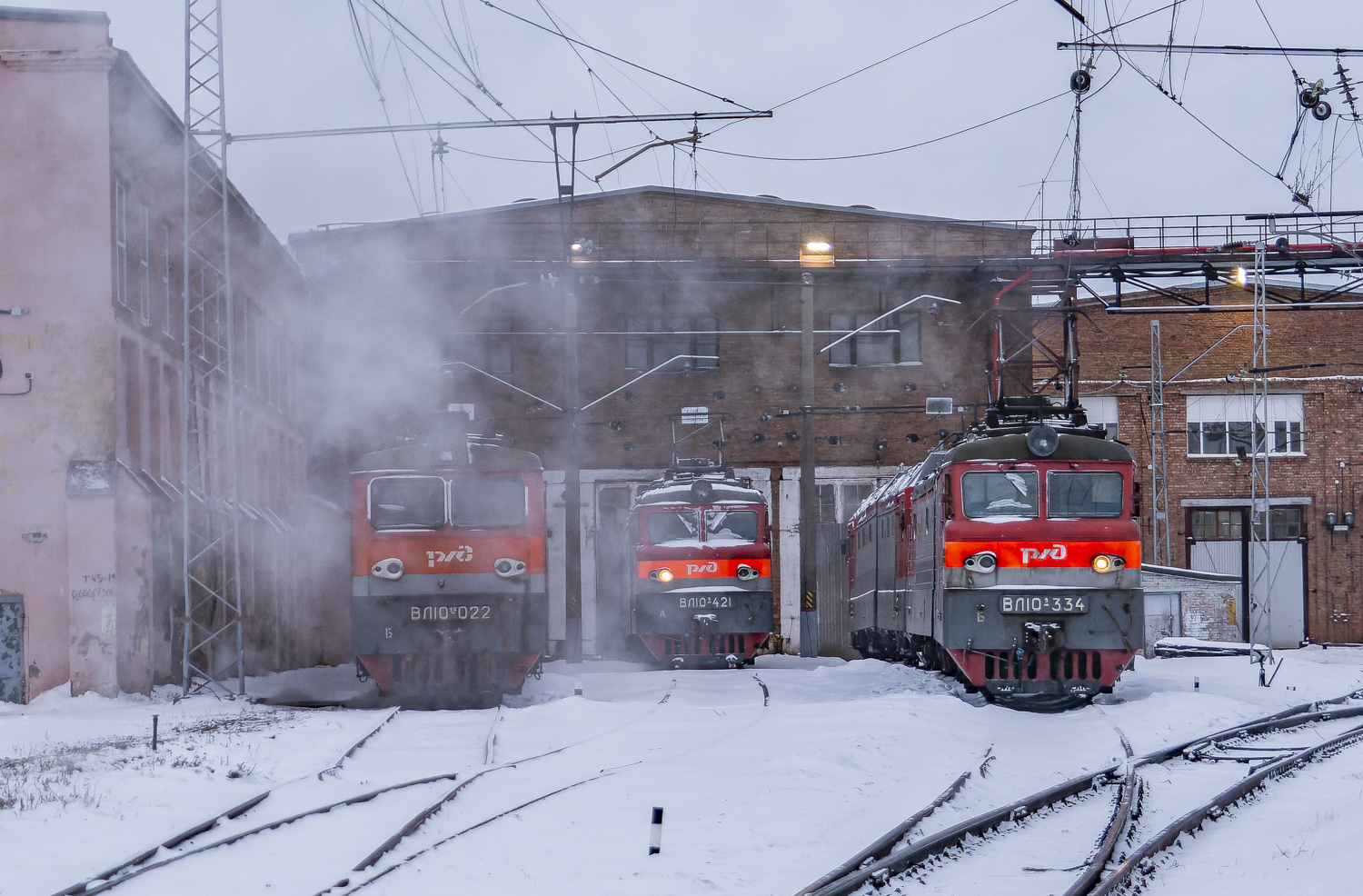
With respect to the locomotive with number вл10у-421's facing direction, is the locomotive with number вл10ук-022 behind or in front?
in front

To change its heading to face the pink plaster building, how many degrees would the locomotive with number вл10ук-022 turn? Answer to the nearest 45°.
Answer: approximately 90° to its right

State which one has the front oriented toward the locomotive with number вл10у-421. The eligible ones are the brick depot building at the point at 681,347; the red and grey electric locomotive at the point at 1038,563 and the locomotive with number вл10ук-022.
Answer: the brick depot building

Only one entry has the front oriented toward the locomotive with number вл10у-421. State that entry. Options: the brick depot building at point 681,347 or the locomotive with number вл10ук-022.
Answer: the brick depot building

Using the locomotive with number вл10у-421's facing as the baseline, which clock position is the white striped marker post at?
The white striped marker post is roughly at 12 o'clock from the locomotive with number вл10у-421.

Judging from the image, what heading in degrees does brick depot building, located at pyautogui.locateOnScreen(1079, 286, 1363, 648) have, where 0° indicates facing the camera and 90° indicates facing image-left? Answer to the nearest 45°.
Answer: approximately 0°

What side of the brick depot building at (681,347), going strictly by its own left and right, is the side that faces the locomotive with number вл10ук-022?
front
